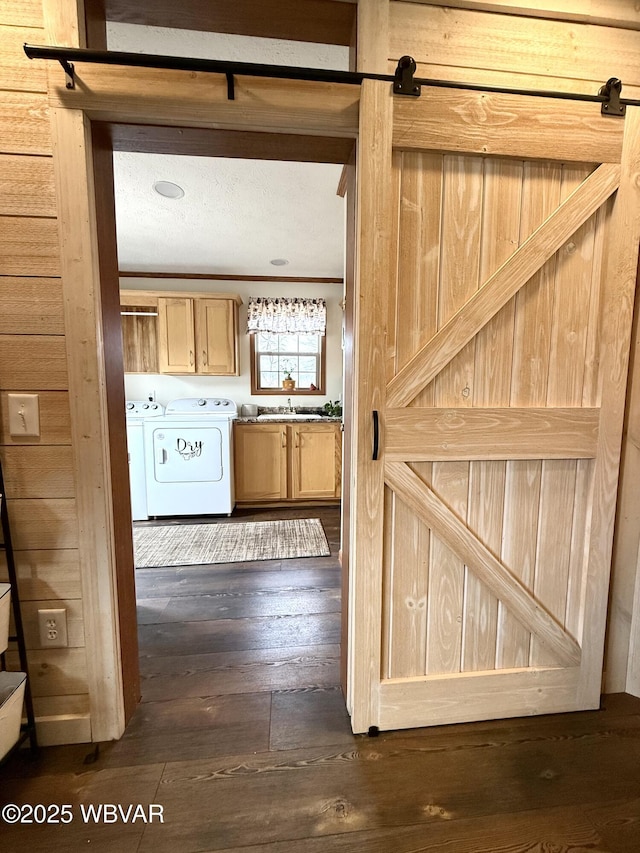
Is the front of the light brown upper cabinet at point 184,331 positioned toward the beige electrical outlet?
yes

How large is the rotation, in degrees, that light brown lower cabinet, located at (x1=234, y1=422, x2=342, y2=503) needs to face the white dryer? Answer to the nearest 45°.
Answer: approximately 90° to its right

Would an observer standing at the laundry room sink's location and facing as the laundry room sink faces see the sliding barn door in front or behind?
in front

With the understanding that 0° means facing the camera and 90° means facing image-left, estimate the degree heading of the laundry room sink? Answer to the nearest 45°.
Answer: approximately 0°

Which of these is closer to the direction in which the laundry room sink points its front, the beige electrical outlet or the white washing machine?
the beige electrical outlet
